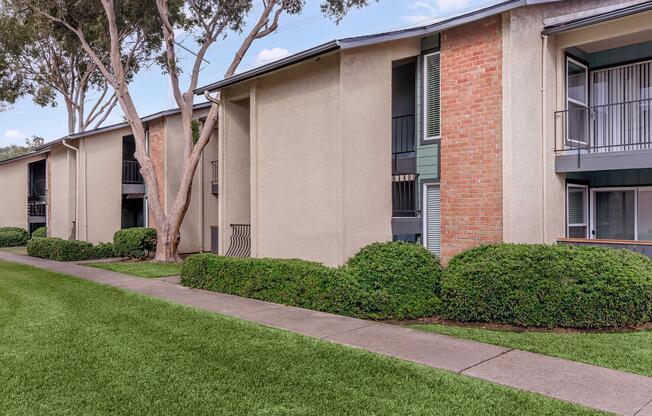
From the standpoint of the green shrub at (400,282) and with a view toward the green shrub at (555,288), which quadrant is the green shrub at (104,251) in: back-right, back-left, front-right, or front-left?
back-left

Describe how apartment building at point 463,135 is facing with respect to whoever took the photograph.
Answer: facing the viewer and to the left of the viewer

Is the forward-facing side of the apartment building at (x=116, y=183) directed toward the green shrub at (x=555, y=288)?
no

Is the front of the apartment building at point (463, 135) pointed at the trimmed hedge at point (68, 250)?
no

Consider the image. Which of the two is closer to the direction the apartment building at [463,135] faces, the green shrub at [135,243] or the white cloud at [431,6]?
the green shrub

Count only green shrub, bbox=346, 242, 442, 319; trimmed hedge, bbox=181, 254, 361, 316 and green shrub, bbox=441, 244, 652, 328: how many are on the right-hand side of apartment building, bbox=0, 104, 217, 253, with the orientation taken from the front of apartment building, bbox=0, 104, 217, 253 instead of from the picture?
0

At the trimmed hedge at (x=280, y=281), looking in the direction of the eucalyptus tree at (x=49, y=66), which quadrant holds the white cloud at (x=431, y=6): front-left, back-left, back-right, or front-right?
front-right

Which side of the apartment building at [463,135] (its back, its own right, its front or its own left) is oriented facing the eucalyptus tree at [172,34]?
right

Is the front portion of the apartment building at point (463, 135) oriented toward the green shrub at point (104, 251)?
no

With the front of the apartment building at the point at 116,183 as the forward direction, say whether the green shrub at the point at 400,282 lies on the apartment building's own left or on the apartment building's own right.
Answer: on the apartment building's own left

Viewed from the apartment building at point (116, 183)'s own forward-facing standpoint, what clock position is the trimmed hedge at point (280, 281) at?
The trimmed hedge is roughly at 10 o'clock from the apartment building.

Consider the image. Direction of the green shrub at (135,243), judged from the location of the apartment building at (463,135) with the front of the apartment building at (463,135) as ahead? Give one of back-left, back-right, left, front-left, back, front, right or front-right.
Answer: right

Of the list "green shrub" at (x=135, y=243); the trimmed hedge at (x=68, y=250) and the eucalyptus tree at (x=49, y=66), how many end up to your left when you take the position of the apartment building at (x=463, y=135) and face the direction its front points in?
0
